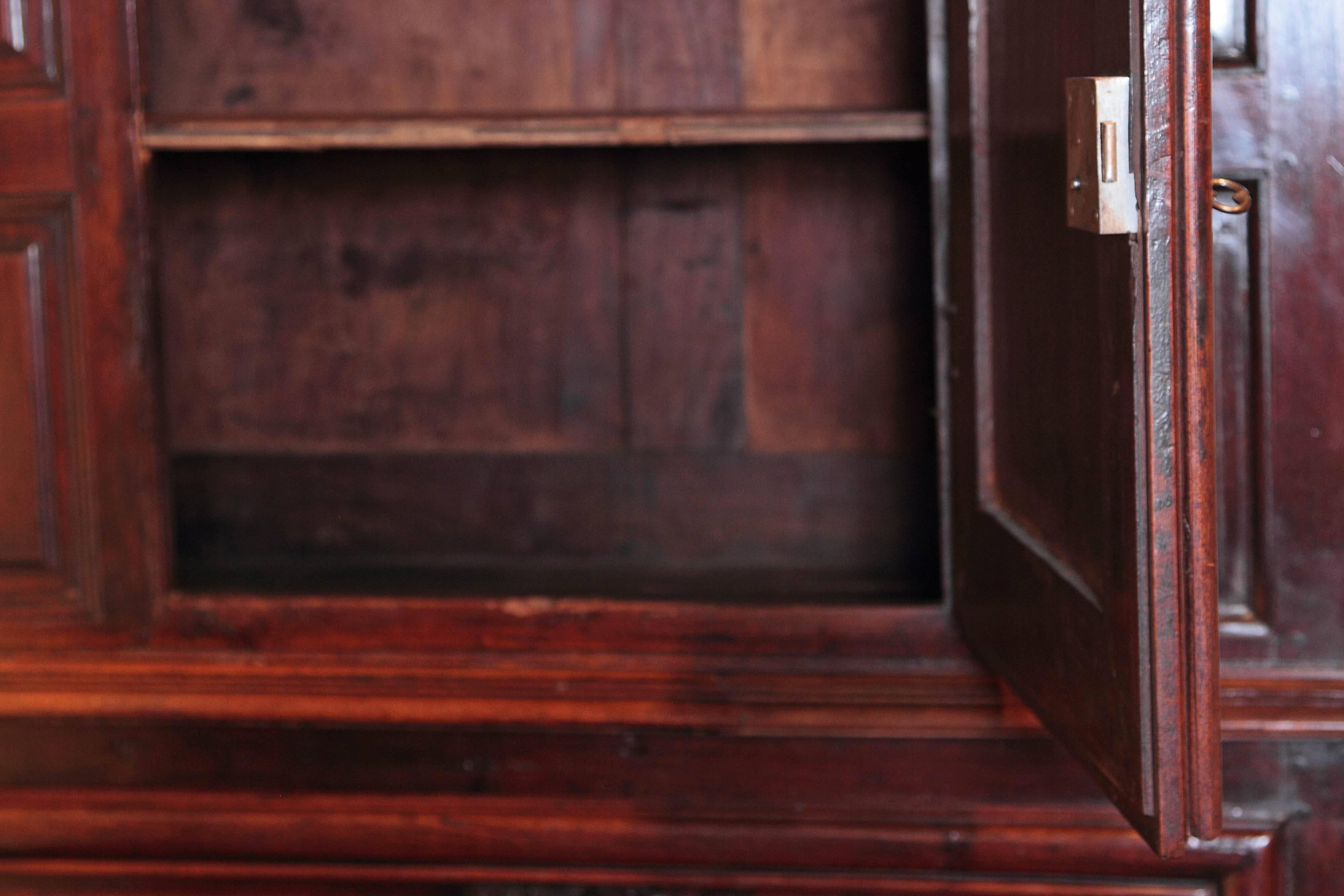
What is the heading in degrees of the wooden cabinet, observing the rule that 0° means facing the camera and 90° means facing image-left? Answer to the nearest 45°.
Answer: approximately 0°
